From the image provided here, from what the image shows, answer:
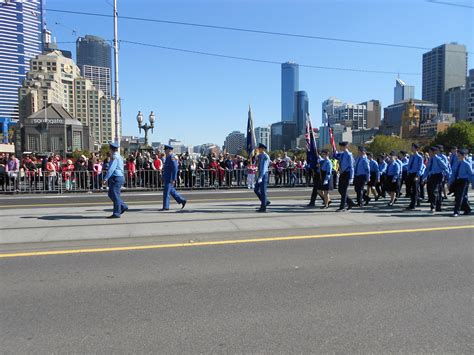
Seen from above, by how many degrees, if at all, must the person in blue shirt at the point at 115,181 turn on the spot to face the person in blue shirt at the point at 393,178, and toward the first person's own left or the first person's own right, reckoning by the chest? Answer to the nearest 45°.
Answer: approximately 180°

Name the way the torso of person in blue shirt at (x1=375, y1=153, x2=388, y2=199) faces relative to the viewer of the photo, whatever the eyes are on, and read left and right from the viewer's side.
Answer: facing to the left of the viewer

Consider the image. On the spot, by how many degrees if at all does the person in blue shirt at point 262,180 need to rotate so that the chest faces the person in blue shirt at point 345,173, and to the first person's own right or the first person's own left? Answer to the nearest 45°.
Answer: approximately 180°

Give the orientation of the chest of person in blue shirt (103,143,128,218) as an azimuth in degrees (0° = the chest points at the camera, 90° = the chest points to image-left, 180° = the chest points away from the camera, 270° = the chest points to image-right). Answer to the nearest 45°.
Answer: approximately 90°

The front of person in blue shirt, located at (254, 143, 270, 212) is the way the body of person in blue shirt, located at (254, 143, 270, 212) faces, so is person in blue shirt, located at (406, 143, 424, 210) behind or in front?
behind

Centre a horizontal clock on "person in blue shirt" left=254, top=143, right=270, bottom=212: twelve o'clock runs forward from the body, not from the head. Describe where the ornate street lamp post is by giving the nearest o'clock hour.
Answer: The ornate street lamp post is roughly at 2 o'clock from the person in blue shirt.

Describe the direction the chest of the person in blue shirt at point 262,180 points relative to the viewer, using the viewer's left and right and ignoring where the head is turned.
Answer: facing to the left of the viewer

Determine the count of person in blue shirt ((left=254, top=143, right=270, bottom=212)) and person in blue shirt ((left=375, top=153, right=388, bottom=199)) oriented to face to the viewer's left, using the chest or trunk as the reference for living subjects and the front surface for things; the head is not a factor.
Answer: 2

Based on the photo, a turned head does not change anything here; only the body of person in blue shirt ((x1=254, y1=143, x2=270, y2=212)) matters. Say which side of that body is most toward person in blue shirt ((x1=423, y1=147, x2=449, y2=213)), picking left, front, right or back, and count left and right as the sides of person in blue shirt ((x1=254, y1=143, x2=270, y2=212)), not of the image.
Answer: back

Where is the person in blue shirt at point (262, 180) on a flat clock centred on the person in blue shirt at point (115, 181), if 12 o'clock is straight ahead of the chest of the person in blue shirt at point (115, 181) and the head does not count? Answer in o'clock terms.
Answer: the person in blue shirt at point (262, 180) is roughly at 6 o'clock from the person in blue shirt at point (115, 181).

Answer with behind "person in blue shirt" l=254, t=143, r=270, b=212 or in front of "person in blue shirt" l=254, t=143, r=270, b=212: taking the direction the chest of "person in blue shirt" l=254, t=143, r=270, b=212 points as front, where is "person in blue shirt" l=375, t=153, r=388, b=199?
behind
